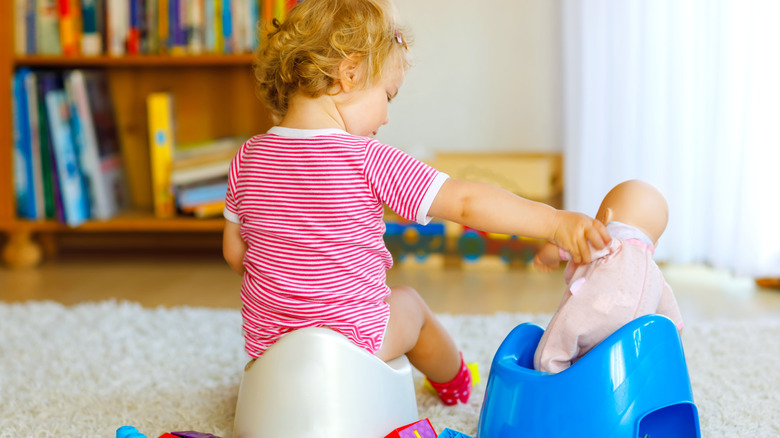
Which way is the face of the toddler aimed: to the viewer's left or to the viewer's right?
to the viewer's right

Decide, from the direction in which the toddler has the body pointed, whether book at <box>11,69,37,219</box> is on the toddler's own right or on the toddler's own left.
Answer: on the toddler's own left

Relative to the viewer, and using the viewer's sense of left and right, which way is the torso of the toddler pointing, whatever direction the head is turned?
facing away from the viewer and to the right of the viewer

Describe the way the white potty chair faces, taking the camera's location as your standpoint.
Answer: facing away from the viewer and to the right of the viewer

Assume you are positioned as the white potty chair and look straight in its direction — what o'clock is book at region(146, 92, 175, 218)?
The book is roughly at 10 o'clock from the white potty chair.

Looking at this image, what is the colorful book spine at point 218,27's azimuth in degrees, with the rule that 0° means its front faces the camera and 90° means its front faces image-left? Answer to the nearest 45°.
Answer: approximately 0°
